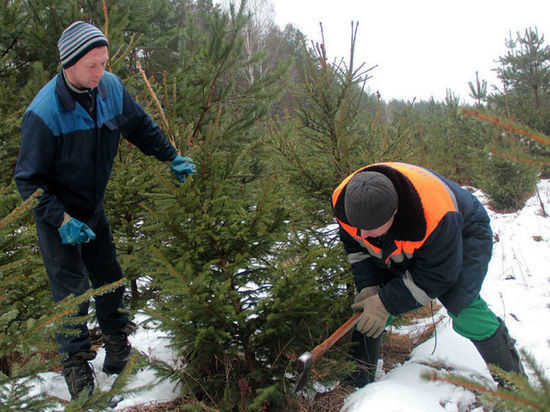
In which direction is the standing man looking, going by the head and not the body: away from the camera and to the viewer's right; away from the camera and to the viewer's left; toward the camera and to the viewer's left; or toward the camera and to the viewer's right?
toward the camera and to the viewer's right

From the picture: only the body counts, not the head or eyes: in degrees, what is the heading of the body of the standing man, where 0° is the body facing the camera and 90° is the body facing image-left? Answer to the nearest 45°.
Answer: approximately 315°

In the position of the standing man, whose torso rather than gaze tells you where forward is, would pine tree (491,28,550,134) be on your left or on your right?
on your left
